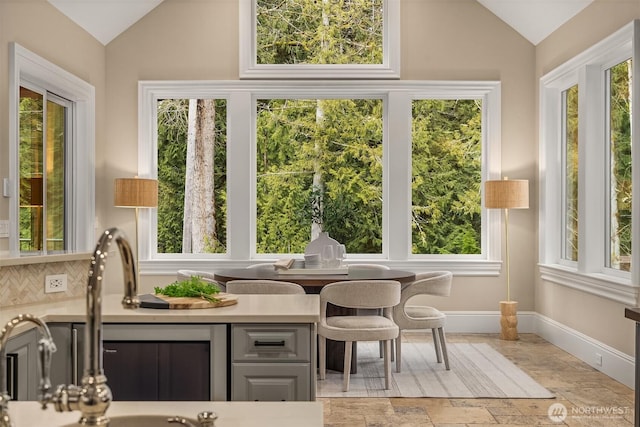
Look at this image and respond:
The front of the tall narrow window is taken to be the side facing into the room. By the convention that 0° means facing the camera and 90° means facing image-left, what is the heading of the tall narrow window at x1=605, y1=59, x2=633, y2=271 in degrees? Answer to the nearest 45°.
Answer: approximately 45°

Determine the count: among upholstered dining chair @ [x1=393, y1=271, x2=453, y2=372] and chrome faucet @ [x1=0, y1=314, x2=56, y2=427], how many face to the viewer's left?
1

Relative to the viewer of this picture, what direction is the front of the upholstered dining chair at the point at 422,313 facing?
facing to the left of the viewer

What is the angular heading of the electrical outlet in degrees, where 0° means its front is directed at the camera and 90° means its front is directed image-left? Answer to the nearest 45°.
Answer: approximately 315°

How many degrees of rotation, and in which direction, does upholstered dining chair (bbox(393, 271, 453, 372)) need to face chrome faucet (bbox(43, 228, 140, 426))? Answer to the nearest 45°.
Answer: approximately 90° to its left

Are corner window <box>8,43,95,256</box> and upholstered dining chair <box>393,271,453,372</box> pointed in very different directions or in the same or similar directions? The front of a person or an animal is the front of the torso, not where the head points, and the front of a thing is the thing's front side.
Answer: very different directions

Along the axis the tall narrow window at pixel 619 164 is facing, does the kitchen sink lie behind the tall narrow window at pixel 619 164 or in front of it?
in front

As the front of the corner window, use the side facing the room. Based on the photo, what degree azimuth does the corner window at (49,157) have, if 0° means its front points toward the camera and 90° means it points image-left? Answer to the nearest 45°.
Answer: approximately 315°

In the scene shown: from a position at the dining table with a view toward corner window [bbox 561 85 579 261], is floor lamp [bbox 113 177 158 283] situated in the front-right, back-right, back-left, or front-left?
back-left

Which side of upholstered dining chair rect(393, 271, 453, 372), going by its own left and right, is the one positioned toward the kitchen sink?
left

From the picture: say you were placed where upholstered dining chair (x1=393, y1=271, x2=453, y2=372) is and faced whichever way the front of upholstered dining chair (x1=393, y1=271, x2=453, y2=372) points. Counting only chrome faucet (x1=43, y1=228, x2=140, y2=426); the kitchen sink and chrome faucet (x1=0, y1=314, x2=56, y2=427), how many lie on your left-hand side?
3
